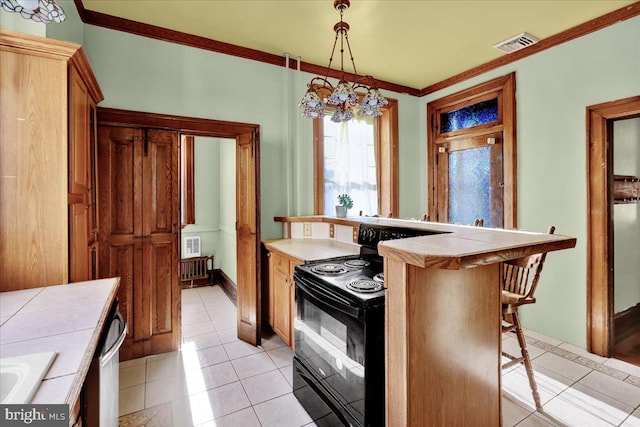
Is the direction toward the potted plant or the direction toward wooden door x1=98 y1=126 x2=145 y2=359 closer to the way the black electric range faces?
the wooden door

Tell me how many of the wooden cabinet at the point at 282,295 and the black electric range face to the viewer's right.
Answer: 0

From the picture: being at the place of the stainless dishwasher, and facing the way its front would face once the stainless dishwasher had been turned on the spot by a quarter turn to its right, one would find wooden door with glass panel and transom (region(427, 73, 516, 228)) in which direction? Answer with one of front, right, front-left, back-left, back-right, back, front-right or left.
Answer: left

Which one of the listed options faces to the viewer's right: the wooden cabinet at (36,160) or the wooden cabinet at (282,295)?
the wooden cabinet at (36,160)

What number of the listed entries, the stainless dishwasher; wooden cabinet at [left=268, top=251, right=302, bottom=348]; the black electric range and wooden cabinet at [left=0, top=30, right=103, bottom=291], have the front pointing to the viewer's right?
2

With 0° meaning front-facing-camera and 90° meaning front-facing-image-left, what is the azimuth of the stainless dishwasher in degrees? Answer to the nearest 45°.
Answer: approximately 270°

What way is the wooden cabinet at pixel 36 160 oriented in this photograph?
to the viewer's right

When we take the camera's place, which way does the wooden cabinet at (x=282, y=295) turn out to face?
facing the viewer and to the left of the viewer

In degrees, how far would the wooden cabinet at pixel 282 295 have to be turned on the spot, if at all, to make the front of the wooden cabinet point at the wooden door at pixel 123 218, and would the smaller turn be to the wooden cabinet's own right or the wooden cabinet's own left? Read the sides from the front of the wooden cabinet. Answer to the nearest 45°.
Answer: approximately 45° to the wooden cabinet's own right

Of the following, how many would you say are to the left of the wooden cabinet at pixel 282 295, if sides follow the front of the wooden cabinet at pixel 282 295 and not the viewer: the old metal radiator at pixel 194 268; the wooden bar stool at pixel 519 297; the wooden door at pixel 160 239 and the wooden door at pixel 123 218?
1

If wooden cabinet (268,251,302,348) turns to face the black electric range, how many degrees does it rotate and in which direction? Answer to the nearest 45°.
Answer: approximately 45° to its left

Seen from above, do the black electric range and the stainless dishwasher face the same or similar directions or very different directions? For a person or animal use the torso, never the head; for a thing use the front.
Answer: very different directions

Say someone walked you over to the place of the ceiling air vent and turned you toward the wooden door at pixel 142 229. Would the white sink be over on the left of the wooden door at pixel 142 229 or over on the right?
left
